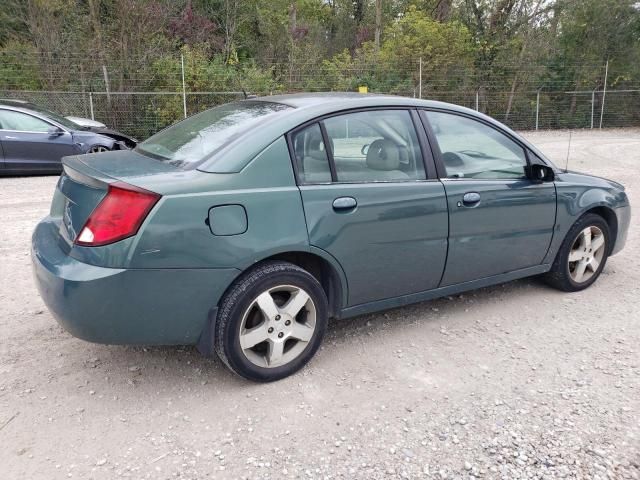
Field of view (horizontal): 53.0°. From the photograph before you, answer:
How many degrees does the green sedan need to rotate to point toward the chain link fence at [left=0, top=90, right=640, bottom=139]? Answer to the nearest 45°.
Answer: approximately 45° to its left

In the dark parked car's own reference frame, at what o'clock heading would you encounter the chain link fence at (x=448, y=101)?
The chain link fence is roughly at 11 o'clock from the dark parked car.

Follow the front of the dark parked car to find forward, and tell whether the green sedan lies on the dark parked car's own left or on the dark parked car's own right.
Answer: on the dark parked car's own right

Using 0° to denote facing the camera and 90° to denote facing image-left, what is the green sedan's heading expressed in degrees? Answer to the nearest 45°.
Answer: approximately 225°

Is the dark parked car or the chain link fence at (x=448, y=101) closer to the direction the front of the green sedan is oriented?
the chain link fence

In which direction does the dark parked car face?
to the viewer's right
